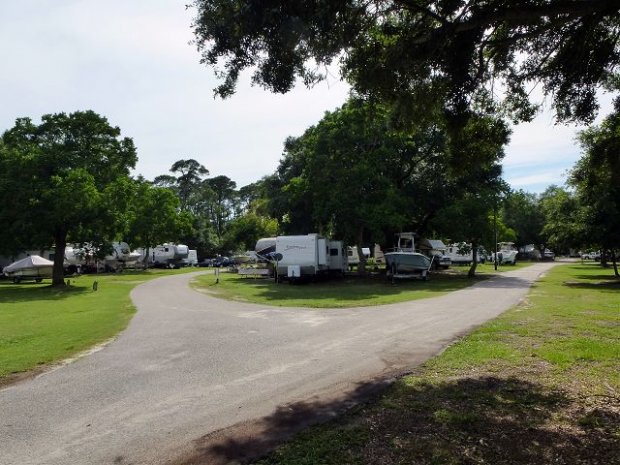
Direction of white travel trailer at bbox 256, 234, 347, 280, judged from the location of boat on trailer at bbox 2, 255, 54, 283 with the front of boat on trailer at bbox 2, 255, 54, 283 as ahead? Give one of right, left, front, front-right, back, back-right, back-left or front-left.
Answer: back-left

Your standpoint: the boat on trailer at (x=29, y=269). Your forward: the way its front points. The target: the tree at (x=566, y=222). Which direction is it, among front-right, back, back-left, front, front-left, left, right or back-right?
back-left

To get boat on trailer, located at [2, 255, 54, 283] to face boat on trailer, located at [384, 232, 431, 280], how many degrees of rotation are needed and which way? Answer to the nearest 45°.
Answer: approximately 135° to its left

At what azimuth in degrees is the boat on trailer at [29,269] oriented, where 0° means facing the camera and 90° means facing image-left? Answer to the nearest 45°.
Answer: approximately 90°

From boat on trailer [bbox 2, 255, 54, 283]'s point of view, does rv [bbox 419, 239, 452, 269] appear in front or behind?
behind
